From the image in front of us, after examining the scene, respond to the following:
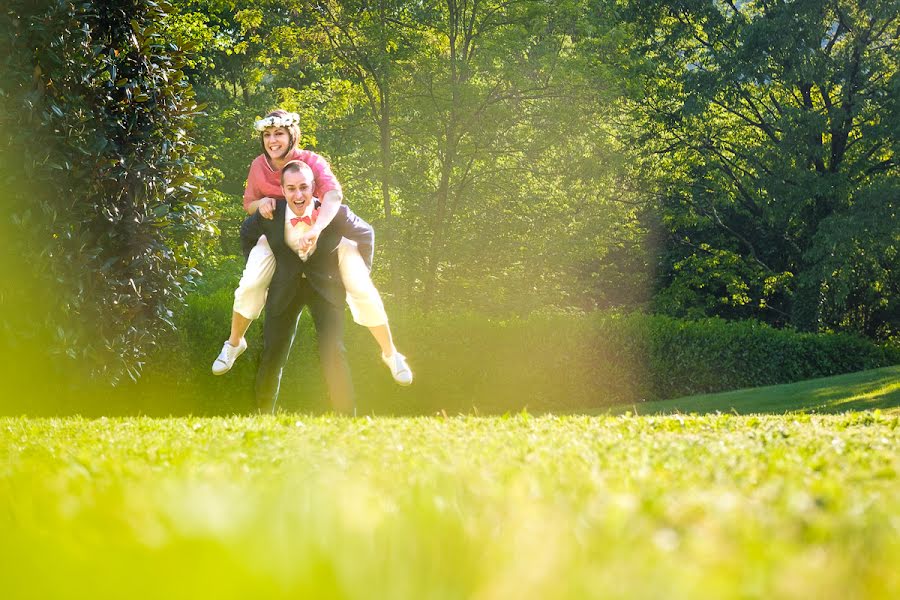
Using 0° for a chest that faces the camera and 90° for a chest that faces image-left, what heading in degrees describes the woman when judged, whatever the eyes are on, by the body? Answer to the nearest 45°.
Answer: approximately 0°

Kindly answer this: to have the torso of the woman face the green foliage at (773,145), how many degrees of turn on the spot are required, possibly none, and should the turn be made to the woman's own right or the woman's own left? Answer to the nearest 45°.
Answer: approximately 135° to the woman's own left

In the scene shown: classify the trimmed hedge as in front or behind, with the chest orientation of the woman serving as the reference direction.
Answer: behind

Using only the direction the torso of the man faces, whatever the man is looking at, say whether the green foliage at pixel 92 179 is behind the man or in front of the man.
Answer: behind

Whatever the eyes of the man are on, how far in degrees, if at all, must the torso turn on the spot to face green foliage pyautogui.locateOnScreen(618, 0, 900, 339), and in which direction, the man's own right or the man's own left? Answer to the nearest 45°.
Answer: approximately 135° to the man's own left
